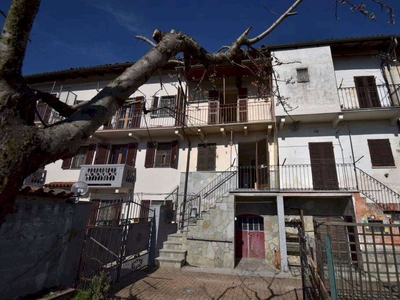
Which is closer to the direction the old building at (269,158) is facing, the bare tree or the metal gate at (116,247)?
the bare tree

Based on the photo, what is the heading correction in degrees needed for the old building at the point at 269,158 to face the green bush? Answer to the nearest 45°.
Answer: approximately 45° to its right

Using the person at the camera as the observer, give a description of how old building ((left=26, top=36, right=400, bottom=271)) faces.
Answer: facing the viewer

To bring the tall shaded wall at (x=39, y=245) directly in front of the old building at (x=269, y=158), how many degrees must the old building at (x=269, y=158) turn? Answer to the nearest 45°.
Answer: approximately 45° to its right

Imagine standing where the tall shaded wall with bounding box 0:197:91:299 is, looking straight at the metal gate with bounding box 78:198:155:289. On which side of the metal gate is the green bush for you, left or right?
right

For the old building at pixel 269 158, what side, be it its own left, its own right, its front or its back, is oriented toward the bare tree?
front
